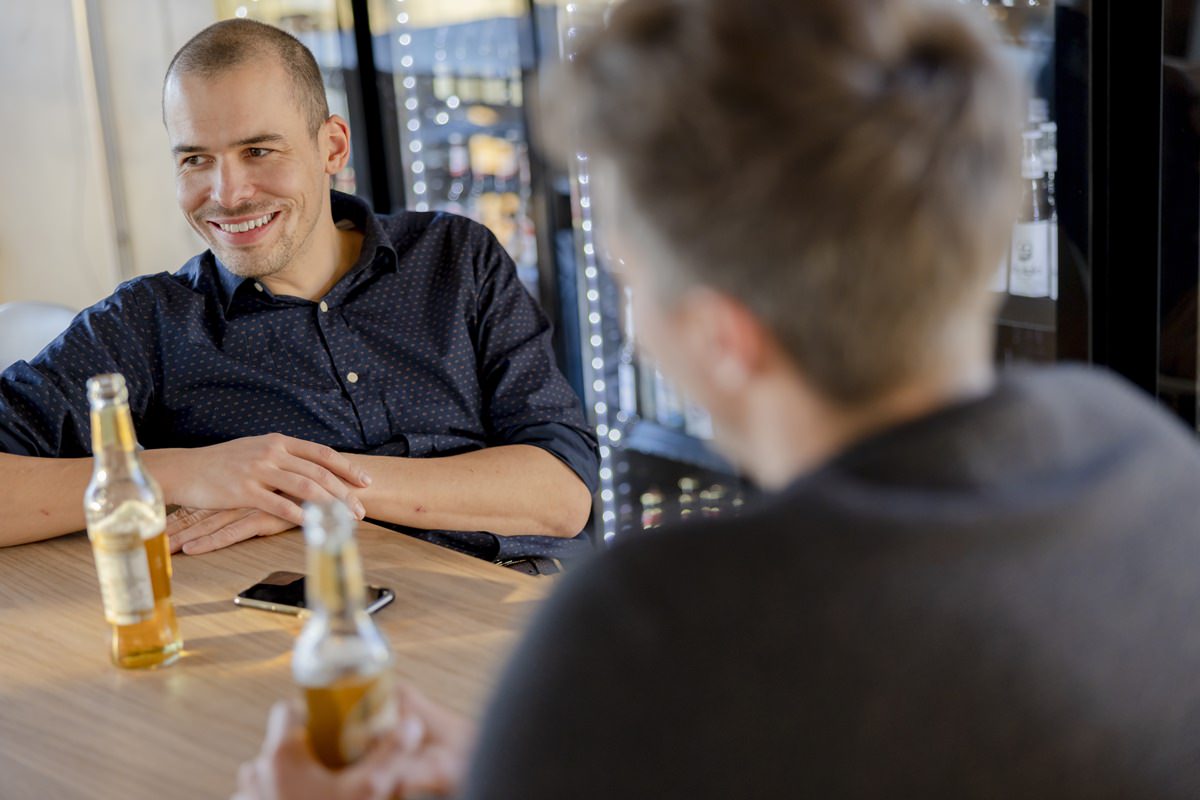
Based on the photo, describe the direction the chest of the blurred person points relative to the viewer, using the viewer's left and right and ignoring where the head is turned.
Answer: facing away from the viewer and to the left of the viewer

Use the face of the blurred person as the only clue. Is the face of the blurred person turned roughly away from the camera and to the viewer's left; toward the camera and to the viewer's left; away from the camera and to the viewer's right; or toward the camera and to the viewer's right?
away from the camera and to the viewer's left

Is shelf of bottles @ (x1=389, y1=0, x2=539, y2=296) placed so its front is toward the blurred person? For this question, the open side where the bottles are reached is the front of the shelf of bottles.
yes

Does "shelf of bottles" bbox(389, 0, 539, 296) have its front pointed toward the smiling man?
yes

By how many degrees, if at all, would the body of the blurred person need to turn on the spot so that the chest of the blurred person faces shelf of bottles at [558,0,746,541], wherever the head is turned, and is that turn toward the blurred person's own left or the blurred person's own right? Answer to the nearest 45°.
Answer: approximately 45° to the blurred person's own right

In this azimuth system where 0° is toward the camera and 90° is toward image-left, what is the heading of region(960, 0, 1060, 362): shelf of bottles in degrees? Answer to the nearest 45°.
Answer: approximately 0°

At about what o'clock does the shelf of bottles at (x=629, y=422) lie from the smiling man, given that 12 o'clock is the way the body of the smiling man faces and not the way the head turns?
The shelf of bottles is roughly at 7 o'clock from the smiling man.

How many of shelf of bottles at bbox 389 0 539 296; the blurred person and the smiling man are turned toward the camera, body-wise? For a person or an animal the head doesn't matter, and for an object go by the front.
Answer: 2

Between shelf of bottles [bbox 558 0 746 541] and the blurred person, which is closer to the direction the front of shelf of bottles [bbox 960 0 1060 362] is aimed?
the blurred person

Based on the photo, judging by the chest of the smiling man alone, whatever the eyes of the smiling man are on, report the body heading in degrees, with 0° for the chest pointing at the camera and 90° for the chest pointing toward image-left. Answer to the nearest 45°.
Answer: approximately 0°
